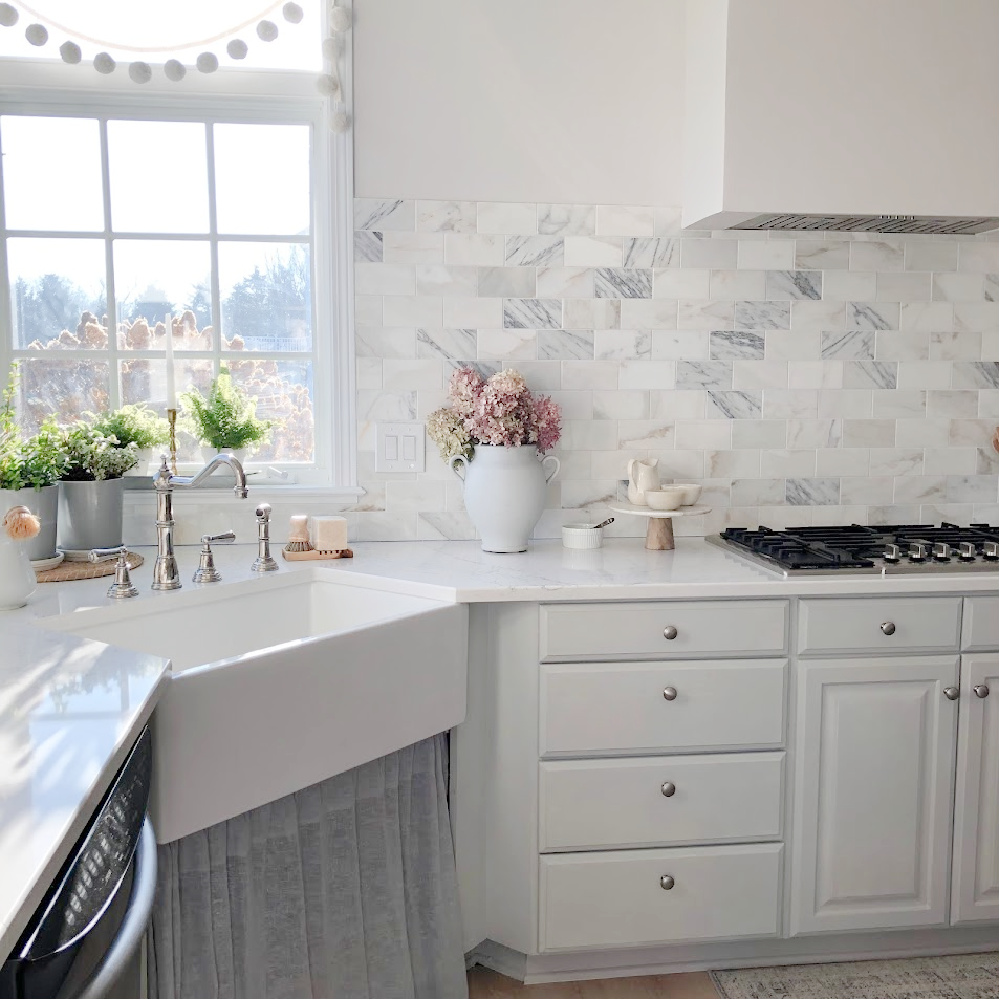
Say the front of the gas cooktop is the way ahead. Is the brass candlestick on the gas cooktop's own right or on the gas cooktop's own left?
on the gas cooktop's own right

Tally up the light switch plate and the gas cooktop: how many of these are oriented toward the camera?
2

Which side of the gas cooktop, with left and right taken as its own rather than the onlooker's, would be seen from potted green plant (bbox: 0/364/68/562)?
right

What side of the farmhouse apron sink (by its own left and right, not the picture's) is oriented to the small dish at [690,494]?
left

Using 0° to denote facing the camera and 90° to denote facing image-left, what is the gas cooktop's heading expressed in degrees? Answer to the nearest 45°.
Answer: approximately 0°

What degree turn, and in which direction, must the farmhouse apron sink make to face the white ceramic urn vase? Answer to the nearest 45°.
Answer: approximately 90° to its left
